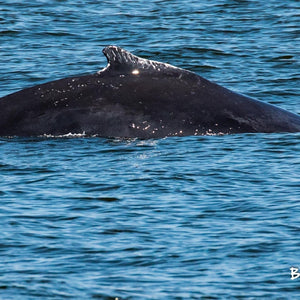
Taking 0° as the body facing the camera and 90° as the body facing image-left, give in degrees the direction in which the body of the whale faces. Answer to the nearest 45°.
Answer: approximately 270°
